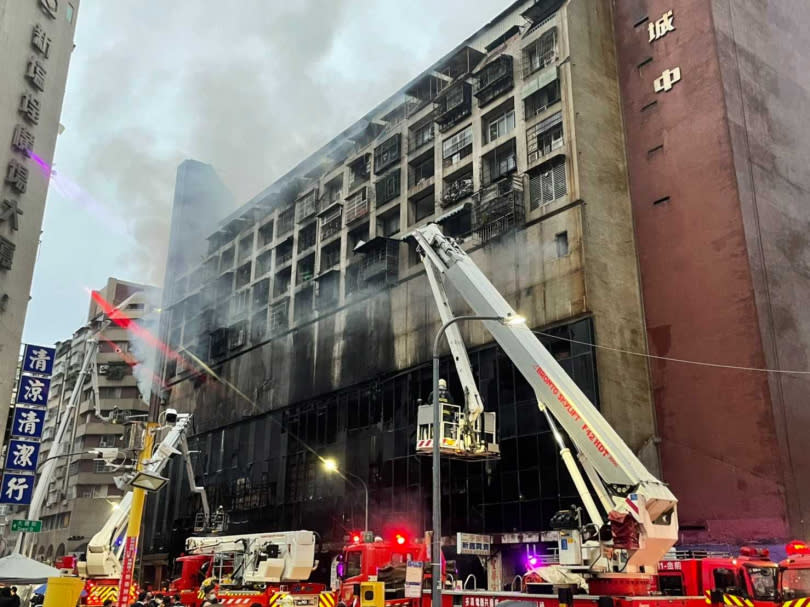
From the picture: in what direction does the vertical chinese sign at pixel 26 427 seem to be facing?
toward the camera

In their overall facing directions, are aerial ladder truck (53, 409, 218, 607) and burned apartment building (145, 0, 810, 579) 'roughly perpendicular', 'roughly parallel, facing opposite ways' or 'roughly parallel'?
roughly perpendicular

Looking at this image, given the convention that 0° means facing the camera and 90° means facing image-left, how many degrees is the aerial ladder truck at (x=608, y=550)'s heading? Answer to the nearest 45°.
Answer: approximately 270°

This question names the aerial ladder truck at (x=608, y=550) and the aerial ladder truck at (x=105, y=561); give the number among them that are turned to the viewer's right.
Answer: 1

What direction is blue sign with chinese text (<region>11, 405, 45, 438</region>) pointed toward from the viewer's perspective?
toward the camera

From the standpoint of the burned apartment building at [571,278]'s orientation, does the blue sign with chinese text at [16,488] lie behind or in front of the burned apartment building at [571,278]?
in front

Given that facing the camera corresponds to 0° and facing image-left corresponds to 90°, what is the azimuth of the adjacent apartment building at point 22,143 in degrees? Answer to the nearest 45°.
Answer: approximately 315°

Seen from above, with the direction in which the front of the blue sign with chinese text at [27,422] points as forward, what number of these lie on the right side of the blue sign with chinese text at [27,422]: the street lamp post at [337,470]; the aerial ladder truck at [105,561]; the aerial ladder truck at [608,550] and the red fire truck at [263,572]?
0

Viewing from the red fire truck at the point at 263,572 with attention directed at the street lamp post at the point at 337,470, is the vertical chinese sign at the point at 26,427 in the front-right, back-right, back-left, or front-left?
back-left

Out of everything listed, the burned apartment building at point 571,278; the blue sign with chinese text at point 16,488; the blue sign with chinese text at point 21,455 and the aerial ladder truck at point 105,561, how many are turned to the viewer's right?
0
